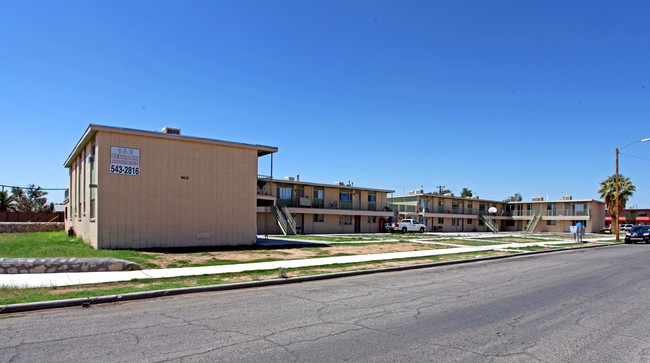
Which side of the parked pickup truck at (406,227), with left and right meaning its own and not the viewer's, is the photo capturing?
right

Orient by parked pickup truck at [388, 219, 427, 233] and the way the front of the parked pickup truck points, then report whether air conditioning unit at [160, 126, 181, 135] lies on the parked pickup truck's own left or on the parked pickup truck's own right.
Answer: on the parked pickup truck's own right

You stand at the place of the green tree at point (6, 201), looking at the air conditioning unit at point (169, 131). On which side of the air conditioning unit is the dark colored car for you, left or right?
left

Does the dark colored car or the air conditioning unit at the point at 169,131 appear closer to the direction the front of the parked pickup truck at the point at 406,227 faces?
the dark colored car
